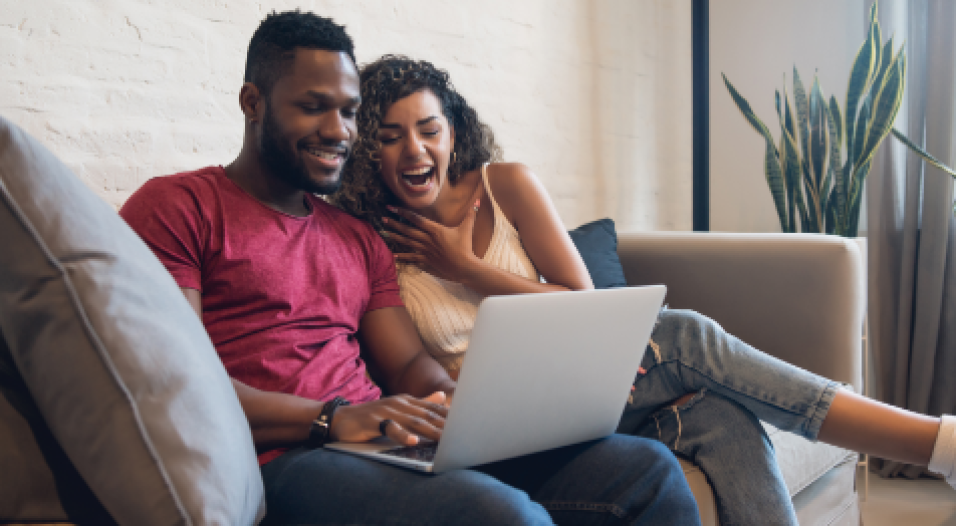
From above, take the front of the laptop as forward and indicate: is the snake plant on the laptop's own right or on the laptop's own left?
on the laptop's own right

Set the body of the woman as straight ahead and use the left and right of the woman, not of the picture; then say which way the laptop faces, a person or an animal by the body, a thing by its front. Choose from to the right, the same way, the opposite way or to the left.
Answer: the opposite way

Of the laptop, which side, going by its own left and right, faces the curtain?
right

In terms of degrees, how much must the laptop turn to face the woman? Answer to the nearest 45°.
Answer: approximately 45° to its right

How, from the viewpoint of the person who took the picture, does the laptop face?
facing away from the viewer and to the left of the viewer

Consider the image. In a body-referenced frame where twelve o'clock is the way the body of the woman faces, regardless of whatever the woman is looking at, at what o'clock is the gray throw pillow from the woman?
The gray throw pillow is roughly at 2 o'clock from the woman.

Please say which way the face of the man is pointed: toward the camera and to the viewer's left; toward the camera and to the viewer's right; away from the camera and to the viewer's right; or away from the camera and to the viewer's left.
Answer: toward the camera and to the viewer's right

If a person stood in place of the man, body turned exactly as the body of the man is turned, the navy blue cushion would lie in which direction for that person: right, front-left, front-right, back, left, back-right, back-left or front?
left

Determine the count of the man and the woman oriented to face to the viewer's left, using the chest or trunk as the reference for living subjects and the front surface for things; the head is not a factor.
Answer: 0

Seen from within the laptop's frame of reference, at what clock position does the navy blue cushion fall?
The navy blue cushion is roughly at 2 o'clock from the laptop.

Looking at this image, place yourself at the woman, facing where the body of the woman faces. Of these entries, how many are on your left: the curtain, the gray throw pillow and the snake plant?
2

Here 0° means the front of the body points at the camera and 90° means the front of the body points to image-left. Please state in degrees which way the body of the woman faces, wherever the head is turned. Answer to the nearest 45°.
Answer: approximately 315°

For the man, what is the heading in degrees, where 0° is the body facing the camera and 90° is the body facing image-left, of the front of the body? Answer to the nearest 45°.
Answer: approximately 315°

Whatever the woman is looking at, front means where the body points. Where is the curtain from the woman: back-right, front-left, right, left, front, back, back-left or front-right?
left

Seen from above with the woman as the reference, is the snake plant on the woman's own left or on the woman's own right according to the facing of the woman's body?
on the woman's own left
